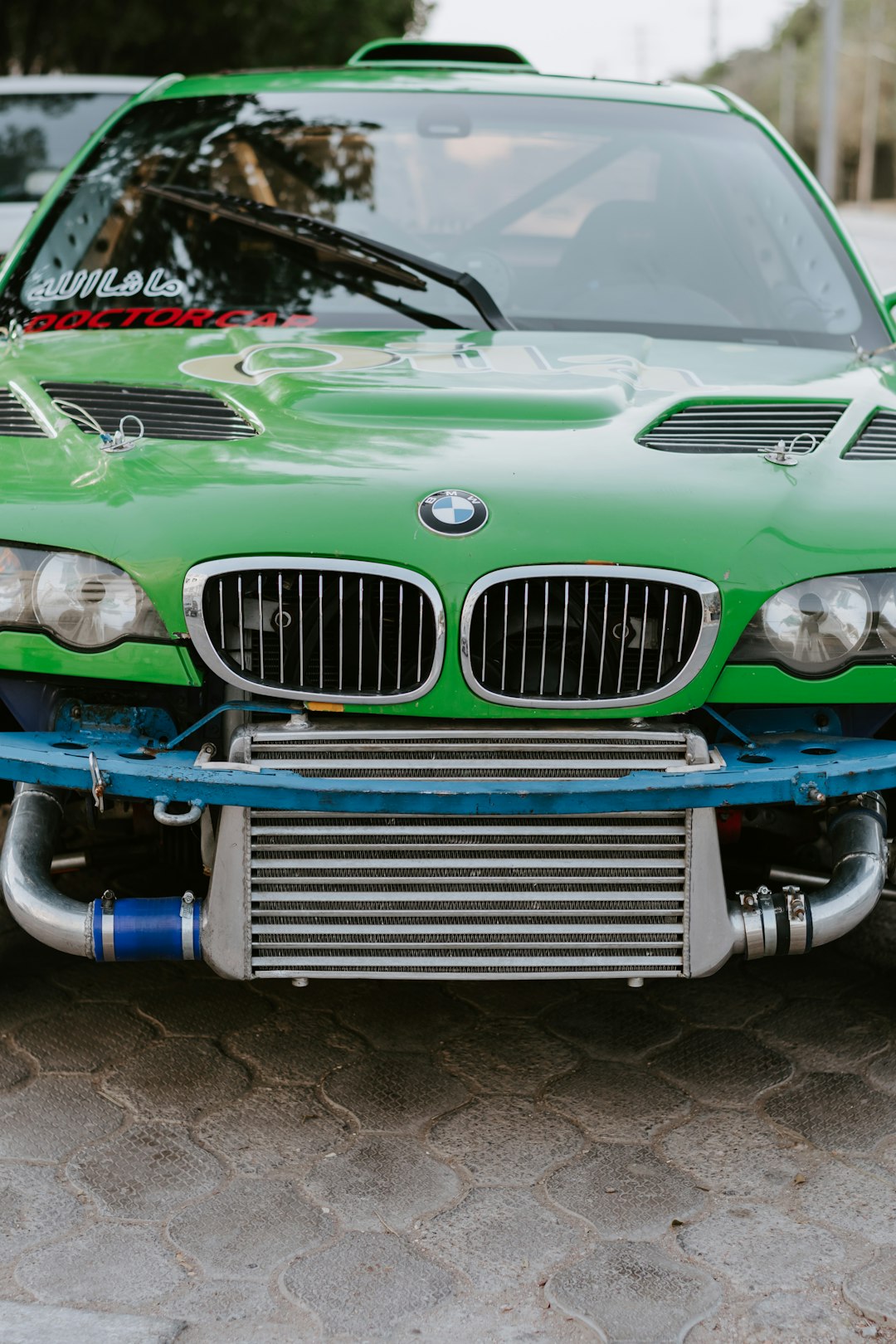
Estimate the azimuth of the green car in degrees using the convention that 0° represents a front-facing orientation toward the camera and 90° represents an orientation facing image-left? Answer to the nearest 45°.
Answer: approximately 0°

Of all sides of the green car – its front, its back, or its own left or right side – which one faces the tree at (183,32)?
back

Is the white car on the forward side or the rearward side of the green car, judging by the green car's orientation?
on the rearward side

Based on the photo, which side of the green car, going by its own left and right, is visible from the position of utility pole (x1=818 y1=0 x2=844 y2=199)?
back
